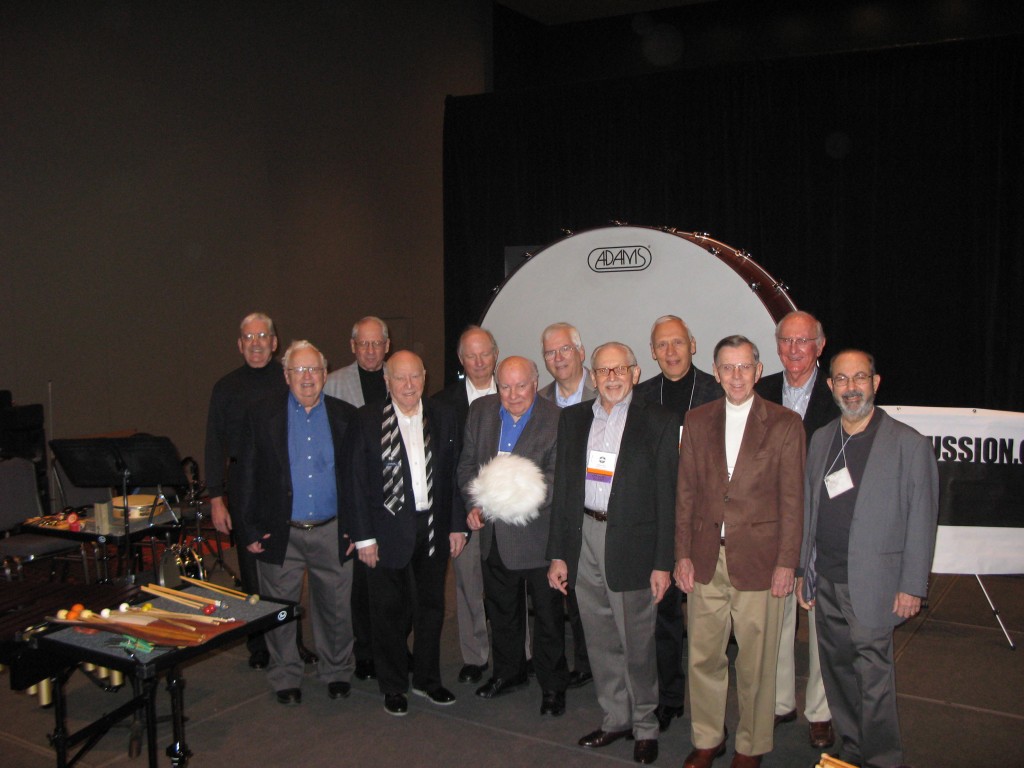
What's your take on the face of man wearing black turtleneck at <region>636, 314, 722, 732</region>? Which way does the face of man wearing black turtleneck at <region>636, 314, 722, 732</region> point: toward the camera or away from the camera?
toward the camera

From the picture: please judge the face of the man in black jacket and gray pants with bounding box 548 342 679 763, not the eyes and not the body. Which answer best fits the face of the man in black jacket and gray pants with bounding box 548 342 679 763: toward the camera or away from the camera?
toward the camera

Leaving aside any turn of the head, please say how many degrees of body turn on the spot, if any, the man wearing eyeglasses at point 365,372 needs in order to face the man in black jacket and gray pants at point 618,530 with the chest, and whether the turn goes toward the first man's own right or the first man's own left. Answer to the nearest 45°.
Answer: approximately 45° to the first man's own left

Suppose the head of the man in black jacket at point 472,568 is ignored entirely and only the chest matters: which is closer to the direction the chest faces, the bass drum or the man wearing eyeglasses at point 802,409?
the man wearing eyeglasses

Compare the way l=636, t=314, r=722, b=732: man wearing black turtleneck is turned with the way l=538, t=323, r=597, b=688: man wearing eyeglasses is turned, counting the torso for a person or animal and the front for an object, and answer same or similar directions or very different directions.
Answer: same or similar directions

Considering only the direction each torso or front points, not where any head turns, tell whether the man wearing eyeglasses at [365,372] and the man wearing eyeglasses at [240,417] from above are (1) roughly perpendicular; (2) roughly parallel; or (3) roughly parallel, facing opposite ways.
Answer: roughly parallel

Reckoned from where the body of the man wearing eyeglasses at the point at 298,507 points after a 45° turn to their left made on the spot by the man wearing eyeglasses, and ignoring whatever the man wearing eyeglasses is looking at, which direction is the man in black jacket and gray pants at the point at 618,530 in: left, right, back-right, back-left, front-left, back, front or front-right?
front

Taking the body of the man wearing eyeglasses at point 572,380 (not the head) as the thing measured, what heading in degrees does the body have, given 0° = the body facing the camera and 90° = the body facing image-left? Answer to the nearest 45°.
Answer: approximately 0°

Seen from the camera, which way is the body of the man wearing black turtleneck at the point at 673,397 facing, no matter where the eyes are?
toward the camera

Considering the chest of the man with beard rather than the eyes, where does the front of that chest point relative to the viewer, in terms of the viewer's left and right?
facing the viewer and to the left of the viewer

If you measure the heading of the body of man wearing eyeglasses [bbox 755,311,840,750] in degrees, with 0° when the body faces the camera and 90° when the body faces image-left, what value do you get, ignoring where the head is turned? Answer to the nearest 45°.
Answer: approximately 0°

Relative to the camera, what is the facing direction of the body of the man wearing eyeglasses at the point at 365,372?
toward the camera

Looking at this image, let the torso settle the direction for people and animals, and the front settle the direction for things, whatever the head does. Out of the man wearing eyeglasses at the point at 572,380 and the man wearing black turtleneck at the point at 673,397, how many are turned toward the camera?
2

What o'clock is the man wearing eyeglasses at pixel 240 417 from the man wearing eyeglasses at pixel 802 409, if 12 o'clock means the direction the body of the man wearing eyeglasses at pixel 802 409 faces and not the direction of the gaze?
the man wearing eyeglasses at pixel 240 417 is roughly at 3 o'clock from the man wearing eyeglasses at pixel 802 409.

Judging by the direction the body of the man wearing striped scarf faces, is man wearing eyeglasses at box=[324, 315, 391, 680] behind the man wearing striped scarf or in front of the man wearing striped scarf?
behind
